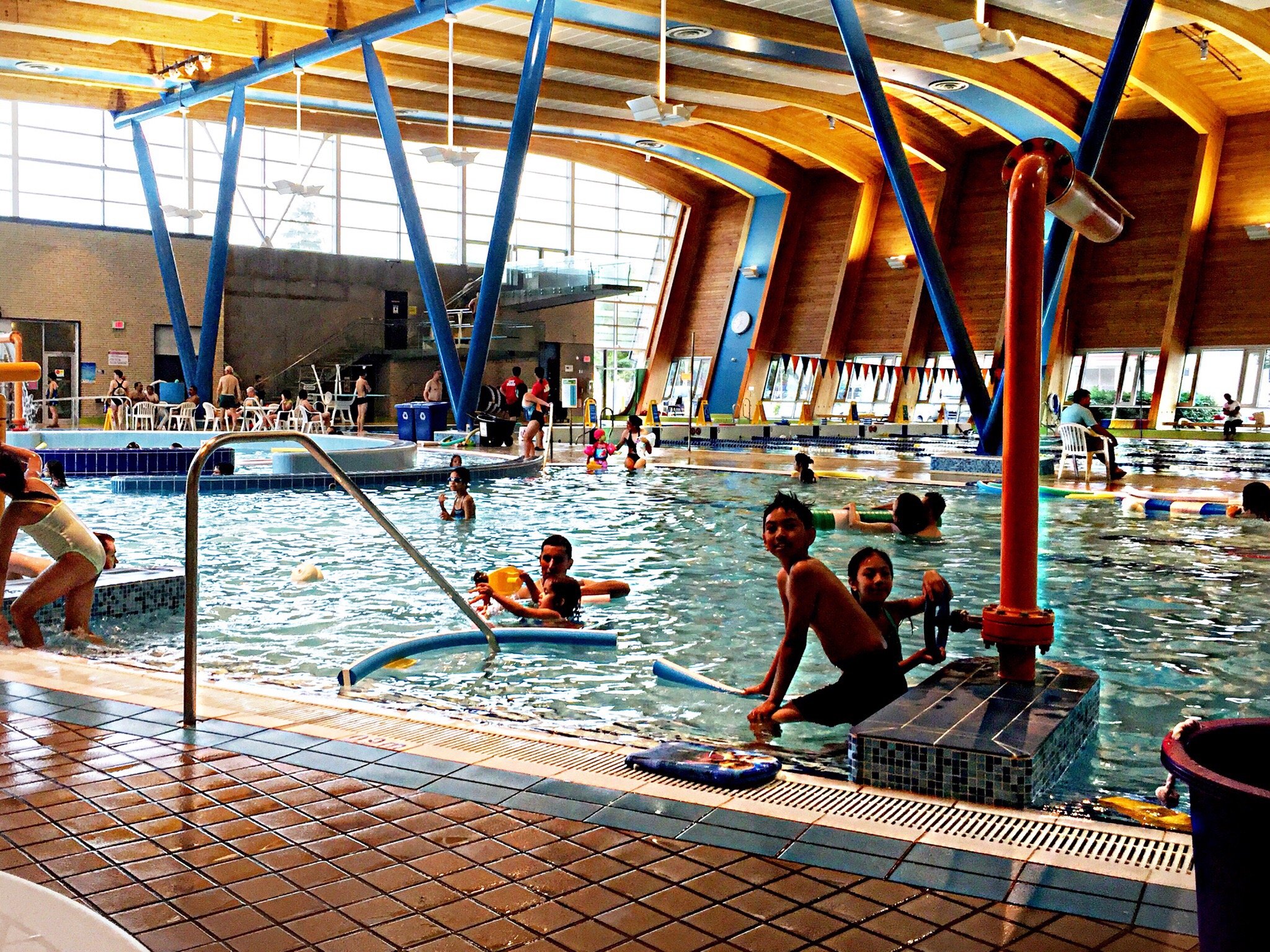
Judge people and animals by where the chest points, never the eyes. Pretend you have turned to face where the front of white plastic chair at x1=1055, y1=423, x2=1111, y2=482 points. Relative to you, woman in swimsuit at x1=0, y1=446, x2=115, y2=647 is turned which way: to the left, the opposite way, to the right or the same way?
the opposite way

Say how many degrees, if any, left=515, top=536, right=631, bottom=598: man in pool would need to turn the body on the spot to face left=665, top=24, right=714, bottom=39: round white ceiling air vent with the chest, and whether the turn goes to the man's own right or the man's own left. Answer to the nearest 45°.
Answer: approximately 135° to the man's own right

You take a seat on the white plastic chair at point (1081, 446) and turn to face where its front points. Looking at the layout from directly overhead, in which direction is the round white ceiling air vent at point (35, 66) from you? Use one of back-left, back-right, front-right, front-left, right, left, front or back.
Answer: back-left

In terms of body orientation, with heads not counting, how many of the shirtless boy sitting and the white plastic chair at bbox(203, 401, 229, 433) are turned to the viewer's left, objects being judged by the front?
1

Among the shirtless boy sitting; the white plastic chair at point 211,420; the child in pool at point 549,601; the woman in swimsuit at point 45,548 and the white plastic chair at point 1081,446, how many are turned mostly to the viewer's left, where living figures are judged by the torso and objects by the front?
3

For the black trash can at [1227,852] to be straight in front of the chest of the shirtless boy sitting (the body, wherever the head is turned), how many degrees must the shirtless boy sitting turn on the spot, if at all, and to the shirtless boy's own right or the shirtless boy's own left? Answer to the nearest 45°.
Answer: approximately 90° to the shirtless boy's own left

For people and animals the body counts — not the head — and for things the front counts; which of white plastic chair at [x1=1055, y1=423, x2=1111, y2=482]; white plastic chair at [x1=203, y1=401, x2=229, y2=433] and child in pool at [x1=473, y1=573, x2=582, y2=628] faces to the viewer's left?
the child in pool

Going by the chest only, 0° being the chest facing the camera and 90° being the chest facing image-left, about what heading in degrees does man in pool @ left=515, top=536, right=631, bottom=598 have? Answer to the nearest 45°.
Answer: approximately 45°

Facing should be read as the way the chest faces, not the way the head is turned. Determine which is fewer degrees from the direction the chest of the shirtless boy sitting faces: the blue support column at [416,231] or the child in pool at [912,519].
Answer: the blue support column

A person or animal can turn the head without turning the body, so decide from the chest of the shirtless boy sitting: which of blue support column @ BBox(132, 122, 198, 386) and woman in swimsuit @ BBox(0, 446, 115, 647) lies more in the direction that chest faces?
the woman in swimsuit

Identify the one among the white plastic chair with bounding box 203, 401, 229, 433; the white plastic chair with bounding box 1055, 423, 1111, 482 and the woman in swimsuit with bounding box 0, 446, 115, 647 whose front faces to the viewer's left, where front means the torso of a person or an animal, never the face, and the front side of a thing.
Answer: the woman in swimsuit
